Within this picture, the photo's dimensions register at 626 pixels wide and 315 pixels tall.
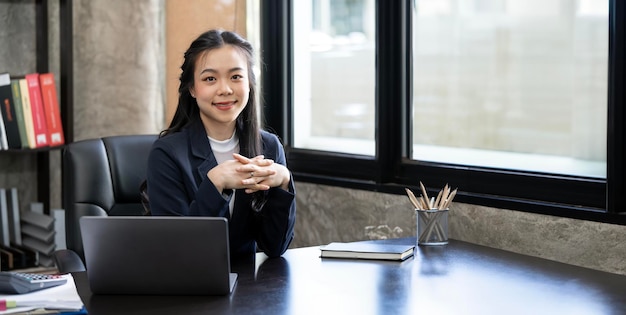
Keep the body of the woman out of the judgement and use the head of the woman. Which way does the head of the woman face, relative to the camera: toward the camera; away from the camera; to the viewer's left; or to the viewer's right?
toward the camera

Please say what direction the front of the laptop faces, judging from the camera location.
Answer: facing away from the viewer

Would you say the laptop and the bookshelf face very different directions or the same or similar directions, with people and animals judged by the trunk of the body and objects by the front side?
very different directions

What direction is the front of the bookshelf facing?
toward the camera

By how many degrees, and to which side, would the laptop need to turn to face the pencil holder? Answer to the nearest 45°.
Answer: approximately 45° to its right

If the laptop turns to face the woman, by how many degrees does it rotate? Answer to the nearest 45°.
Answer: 0° — it already faces them

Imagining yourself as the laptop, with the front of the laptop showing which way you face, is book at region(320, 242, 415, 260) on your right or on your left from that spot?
on your right

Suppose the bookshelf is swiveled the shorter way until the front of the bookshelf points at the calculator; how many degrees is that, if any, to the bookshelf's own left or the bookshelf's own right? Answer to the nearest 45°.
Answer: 0° — it already faces it

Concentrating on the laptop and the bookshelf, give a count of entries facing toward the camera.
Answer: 1

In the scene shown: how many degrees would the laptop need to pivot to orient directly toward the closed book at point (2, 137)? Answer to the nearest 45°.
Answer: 0° — it already faces it

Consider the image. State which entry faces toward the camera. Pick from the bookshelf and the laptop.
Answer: the bookshelf
